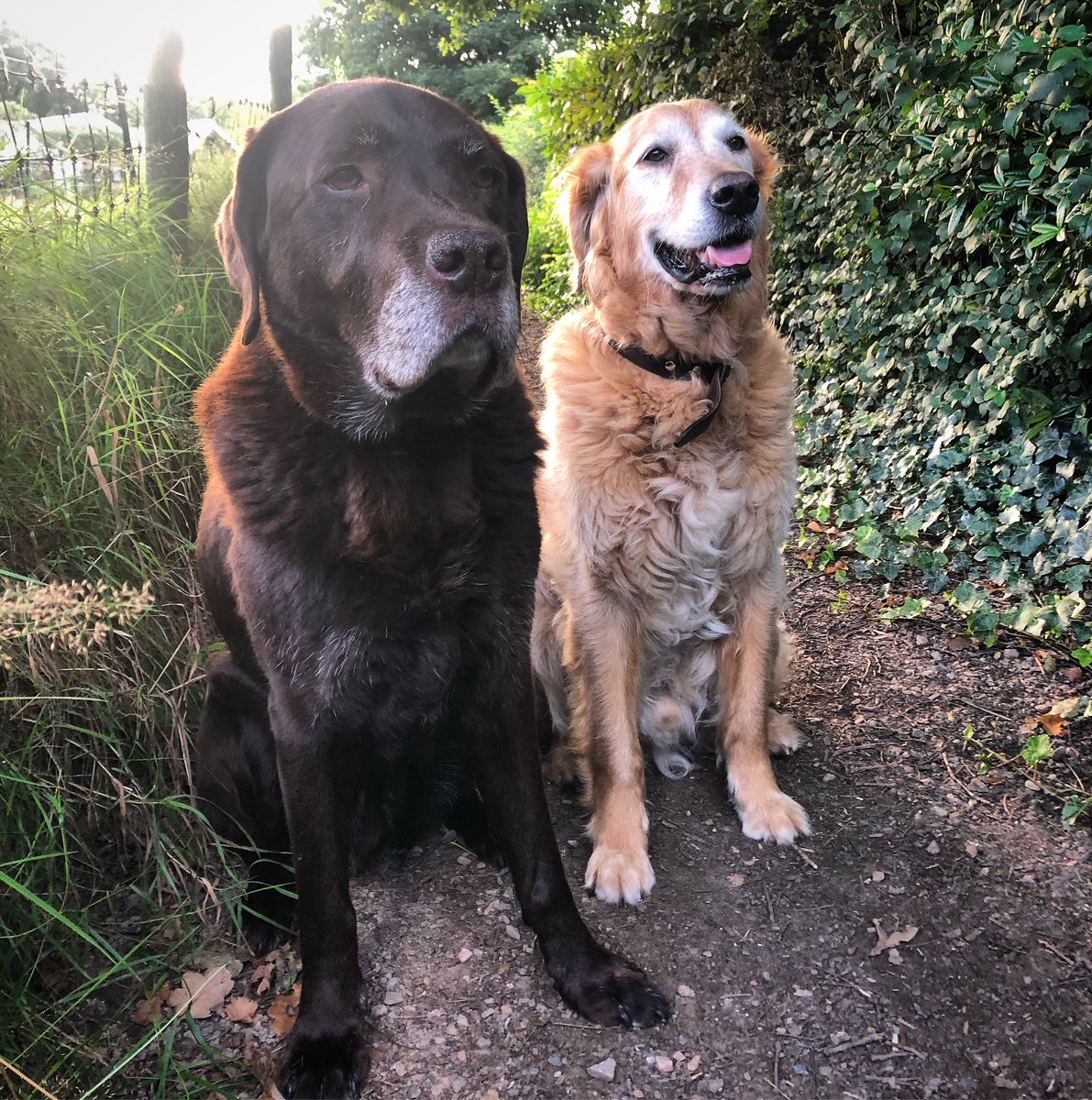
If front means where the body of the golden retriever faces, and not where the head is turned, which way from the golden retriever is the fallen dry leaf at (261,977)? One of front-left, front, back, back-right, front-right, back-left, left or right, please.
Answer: front-right

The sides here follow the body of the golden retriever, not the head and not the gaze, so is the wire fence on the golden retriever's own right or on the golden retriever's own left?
on the golden retriever's own right

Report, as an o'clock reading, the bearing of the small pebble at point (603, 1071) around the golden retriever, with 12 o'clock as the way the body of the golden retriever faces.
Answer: The small pebble is roughly at 12 o'clock from the golden retriever.

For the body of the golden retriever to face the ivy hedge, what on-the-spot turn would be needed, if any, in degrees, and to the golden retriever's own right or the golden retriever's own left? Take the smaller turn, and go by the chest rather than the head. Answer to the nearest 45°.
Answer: approximately 135° to the golden retriever's own left

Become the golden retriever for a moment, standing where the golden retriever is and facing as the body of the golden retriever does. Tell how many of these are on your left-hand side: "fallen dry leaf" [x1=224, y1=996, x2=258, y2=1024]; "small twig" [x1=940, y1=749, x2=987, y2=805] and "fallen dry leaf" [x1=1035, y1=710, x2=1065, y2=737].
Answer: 2

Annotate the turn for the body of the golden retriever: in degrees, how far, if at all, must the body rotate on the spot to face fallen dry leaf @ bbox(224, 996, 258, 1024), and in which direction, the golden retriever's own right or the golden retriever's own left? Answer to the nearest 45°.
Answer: approximately 45° to the golden retriever's own right

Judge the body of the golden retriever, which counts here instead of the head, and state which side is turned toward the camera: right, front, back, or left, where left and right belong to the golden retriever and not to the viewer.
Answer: front

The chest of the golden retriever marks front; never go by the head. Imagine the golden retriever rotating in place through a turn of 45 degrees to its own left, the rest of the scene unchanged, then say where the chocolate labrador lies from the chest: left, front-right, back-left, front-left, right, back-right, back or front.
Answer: right

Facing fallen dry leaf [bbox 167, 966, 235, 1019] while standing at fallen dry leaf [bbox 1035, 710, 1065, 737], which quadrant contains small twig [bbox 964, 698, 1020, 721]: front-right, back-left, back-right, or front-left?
front-right

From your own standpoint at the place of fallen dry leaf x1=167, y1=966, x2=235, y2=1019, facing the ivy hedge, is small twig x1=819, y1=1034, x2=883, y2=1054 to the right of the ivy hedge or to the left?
right

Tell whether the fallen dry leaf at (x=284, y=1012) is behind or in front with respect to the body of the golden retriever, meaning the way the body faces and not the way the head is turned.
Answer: in front
